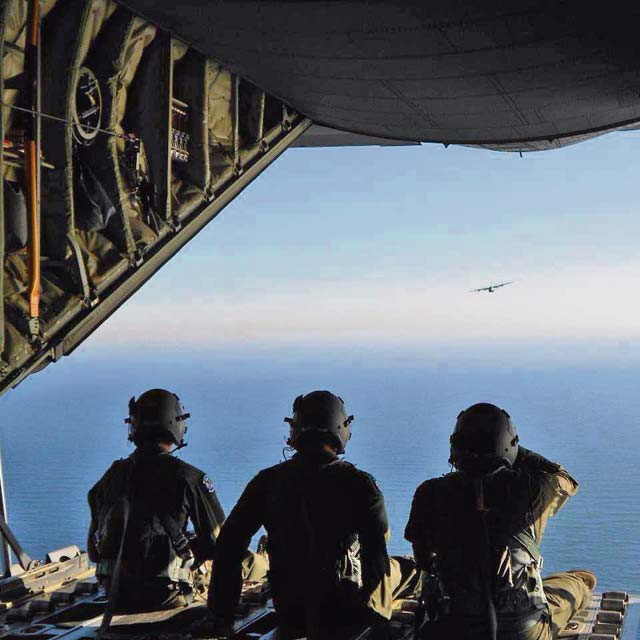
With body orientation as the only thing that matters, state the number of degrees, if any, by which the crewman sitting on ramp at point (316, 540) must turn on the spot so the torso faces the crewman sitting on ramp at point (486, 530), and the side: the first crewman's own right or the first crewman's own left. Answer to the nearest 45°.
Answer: approximately 90° to the first crewman's own right

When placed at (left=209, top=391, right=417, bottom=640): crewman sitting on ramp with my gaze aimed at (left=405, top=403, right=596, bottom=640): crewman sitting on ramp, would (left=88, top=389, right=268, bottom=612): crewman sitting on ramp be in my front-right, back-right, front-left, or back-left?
back-left

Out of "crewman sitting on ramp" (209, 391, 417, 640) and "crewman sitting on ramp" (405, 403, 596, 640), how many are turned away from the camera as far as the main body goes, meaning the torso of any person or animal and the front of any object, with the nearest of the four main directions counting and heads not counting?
2

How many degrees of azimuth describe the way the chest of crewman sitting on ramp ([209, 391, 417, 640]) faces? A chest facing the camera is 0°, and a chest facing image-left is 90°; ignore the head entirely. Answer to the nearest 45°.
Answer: approximately 180°

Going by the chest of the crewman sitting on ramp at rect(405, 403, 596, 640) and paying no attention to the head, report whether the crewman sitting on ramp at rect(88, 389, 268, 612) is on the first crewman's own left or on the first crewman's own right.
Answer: on the first crewman's own left

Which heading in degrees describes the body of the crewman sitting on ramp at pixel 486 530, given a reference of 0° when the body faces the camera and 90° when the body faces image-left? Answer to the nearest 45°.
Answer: approximately 180°

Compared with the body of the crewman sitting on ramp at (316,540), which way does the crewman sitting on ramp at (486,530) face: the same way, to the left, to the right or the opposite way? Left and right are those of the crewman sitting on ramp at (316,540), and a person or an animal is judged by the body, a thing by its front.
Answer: the same way

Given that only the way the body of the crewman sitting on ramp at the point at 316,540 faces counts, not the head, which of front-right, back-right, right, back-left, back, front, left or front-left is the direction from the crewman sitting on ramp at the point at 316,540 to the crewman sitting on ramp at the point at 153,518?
front-left

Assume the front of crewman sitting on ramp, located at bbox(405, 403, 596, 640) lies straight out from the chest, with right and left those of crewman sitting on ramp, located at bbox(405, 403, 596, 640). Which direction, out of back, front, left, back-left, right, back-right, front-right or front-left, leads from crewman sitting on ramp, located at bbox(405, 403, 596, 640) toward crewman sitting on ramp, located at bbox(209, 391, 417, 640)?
left
